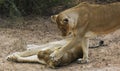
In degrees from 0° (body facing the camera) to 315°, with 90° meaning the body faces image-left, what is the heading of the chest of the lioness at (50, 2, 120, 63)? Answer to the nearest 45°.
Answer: approximately 90°

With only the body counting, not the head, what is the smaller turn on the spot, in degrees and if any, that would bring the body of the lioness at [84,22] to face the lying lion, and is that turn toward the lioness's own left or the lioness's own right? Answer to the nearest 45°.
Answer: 0° — it already faces it
